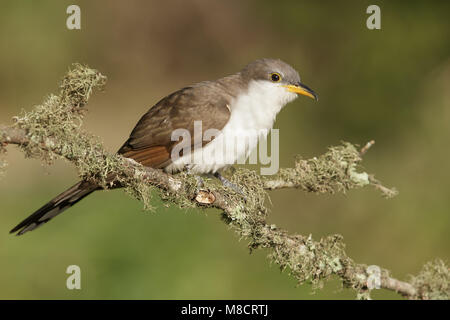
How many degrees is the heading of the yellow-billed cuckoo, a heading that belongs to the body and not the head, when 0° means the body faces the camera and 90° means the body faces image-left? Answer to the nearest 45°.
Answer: approximately 270°
